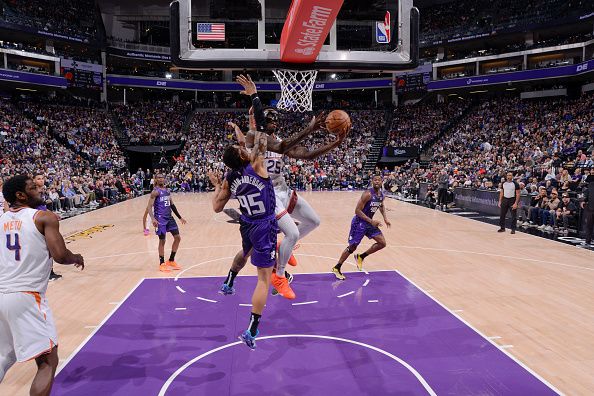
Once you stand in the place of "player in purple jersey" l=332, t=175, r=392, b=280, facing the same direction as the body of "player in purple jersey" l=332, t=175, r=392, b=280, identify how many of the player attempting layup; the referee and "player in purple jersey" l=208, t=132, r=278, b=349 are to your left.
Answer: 1

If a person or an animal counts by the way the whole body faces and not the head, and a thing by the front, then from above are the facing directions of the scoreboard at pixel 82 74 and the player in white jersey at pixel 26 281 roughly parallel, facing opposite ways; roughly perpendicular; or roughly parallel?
roughly perpendicular

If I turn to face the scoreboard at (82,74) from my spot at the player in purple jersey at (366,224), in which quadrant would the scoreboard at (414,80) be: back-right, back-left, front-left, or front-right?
front-right

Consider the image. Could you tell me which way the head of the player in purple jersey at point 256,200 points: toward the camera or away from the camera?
away from the camera

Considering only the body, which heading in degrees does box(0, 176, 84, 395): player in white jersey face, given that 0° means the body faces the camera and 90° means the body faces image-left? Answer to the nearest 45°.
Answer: approximately 225°

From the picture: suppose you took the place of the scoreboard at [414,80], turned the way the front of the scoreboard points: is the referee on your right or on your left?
on your left

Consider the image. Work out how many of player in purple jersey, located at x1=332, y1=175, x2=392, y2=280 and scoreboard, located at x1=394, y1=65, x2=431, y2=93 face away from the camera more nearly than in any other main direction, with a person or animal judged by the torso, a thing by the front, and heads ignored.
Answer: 0

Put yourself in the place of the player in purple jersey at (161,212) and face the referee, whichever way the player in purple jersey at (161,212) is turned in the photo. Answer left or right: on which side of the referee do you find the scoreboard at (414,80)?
left

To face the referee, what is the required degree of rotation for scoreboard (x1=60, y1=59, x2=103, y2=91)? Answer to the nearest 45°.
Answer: approximately 45° to its right

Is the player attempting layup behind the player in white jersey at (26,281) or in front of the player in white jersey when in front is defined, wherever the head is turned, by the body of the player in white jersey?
in front

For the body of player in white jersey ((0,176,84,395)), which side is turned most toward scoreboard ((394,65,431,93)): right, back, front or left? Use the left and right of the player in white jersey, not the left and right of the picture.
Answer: front
